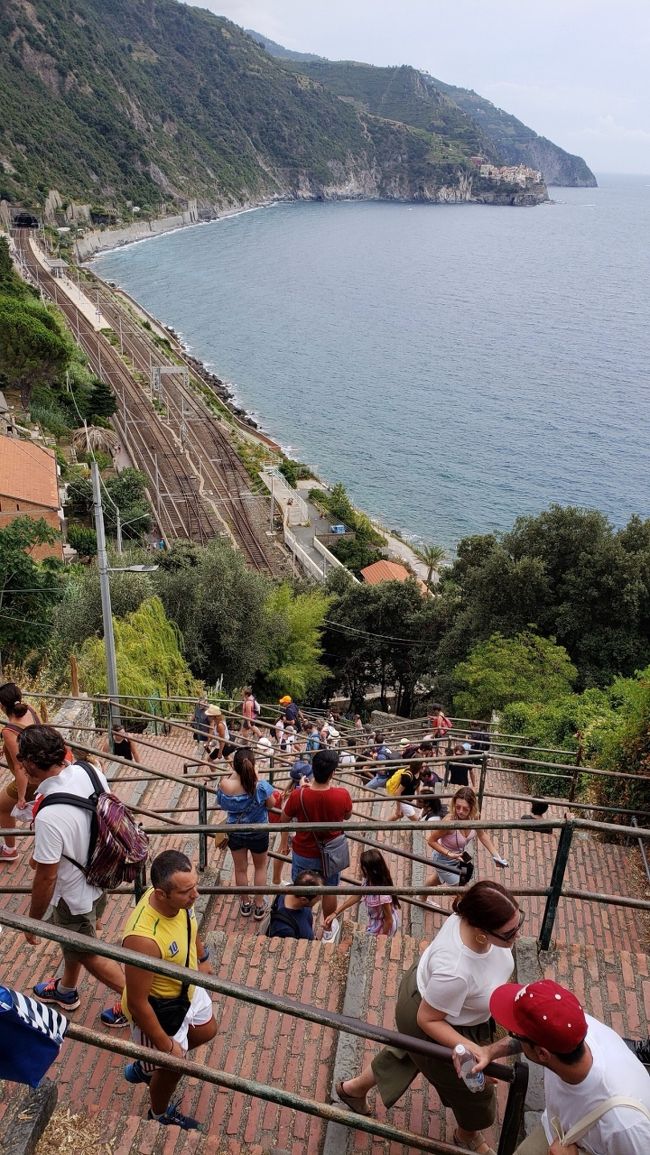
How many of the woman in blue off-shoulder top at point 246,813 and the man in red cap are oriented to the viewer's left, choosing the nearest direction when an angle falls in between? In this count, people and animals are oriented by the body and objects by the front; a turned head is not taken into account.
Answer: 1

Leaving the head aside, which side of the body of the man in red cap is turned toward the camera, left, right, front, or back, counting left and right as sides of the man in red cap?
left

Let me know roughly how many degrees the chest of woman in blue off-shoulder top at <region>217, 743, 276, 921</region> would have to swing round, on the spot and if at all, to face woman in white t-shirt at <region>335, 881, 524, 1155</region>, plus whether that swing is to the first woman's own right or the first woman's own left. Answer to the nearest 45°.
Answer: approximately 180°

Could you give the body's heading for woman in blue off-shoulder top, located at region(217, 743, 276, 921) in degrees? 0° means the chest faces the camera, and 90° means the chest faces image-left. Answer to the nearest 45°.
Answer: approximately 180°

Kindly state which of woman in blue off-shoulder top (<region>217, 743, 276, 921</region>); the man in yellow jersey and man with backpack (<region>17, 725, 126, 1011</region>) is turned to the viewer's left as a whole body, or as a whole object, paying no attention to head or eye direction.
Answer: the man with backpack

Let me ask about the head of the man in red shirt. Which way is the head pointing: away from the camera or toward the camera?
away from the camera

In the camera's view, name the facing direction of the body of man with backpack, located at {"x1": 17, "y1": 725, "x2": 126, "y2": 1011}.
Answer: to the viewer's left

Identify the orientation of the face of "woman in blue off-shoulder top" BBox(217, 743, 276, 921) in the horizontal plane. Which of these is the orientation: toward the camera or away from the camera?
away from the camera
